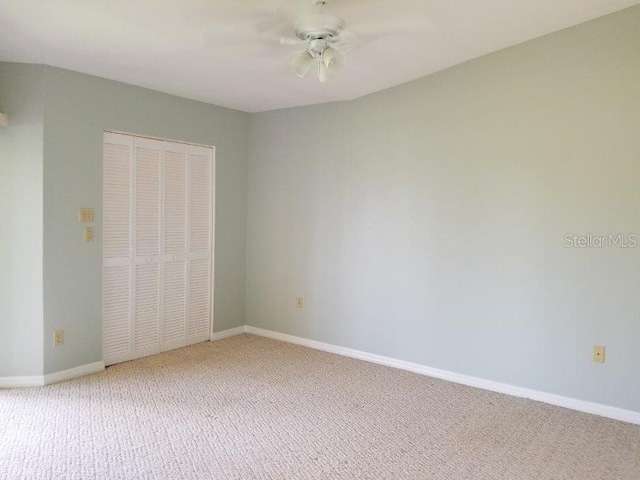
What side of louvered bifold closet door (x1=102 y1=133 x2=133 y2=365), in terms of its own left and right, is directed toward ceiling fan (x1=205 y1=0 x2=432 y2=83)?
front

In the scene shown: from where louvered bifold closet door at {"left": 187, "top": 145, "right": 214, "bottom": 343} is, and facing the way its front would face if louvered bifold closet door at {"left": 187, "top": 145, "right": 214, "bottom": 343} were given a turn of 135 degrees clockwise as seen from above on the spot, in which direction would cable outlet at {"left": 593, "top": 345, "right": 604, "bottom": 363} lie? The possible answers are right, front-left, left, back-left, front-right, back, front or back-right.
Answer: back-left

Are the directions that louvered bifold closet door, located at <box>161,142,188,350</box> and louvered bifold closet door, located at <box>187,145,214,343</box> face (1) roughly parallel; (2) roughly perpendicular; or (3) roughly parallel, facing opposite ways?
roughly parallel

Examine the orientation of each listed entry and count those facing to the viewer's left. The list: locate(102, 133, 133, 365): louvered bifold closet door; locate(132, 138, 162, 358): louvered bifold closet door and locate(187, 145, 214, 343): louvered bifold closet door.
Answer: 0

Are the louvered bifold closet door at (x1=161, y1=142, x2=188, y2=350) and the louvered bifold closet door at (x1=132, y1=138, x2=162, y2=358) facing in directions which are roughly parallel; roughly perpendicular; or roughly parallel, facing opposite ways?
roughly parallel

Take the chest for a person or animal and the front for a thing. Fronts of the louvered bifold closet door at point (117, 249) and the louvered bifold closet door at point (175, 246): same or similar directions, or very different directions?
same or similar directions

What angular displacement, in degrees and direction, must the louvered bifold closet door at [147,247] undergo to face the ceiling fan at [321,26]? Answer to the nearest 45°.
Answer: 0° — it already faces it

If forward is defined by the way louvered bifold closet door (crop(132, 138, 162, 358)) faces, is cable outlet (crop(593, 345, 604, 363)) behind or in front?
in front

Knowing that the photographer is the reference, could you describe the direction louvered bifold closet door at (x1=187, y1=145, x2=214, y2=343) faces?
facing the viewer and to the right of the viewer

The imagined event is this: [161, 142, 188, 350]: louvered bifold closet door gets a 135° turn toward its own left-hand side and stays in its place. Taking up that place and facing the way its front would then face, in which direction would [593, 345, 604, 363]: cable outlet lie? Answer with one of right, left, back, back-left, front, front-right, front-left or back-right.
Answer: back-right

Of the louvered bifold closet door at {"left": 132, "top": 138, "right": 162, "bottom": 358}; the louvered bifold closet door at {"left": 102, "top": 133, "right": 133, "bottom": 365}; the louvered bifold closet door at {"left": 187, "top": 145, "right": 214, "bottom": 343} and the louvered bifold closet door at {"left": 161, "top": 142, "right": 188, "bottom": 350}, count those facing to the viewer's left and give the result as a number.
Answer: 0
